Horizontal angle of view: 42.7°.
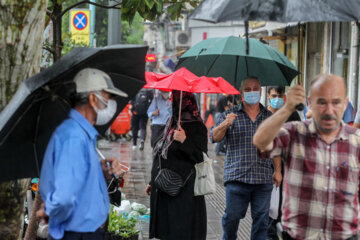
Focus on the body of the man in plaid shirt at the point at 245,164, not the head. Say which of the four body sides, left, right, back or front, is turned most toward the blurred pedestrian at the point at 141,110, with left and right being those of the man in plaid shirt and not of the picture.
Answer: back

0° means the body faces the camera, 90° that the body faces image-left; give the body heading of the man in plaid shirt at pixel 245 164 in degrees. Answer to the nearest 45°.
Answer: approximately 0°

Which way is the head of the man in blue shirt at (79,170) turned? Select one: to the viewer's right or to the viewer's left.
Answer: to the viewer's right

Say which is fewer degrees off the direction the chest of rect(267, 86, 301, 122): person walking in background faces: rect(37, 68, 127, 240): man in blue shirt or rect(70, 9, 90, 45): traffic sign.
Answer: the man in blue shirt

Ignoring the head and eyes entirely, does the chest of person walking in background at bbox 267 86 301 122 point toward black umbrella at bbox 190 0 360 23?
yes

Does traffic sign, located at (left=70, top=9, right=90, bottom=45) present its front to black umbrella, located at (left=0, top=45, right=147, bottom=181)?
yes

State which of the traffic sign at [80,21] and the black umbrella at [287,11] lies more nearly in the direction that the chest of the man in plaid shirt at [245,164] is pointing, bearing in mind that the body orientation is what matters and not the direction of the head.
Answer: the black umbrella

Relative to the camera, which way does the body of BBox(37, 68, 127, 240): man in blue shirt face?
to the viewer's right

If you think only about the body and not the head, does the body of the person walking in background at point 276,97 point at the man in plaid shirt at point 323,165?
yes

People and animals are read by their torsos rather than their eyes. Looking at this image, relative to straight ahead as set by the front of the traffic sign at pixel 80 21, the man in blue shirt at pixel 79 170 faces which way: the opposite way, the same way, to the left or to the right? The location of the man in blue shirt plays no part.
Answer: to the left
